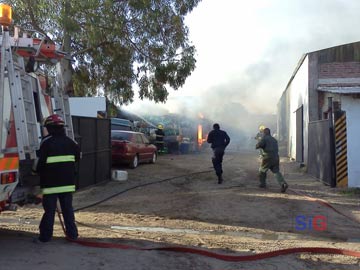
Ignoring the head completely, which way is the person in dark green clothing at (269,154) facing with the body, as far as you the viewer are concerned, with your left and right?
facing away from the viewer and to the left of the viewer

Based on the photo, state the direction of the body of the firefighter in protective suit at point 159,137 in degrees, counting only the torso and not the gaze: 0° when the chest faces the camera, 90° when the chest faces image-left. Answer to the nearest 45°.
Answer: approximately 180°
